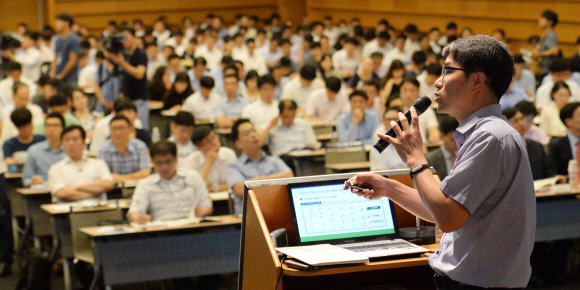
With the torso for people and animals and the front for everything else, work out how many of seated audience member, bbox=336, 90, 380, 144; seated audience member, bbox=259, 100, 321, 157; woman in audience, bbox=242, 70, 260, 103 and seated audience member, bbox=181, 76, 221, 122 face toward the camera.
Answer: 4

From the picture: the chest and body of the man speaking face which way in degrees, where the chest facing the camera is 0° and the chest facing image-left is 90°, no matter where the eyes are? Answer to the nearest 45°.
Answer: approximately 90°

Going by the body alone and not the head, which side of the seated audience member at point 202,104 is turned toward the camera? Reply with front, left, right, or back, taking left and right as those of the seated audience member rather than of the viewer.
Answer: front

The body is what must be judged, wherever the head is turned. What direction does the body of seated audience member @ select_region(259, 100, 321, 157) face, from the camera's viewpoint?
toward the camera

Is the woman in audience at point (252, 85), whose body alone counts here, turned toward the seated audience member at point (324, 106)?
no

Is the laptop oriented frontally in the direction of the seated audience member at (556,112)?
no

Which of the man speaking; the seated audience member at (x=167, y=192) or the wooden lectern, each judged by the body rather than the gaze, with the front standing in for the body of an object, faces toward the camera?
the seated audience member

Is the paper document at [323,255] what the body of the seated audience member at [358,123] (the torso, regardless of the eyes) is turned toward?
yes

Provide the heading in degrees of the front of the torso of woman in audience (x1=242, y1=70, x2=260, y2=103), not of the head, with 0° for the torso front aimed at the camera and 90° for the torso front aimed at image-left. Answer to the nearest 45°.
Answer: approximately 0°

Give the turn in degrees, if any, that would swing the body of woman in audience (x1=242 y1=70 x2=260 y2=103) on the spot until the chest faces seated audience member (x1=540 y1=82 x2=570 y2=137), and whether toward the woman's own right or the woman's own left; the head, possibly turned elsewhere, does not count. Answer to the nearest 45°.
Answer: approximately 45° to the woman's own left

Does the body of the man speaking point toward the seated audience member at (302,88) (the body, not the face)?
no

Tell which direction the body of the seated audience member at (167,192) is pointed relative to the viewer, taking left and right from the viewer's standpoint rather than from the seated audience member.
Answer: facing the viewer

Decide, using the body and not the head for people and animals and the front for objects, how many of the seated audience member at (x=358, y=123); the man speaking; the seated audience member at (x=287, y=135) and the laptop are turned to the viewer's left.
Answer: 1

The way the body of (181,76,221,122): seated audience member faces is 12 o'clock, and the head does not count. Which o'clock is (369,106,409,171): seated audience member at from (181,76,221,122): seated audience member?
(369,106,409,171): seated audience member is roughly at 11 o'clock from (181,76,221,122): seated audience member.

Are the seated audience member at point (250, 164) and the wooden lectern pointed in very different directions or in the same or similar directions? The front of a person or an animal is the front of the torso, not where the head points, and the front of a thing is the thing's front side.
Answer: very different directions

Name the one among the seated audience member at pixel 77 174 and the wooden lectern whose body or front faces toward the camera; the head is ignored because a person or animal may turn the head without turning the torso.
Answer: the seated audience member

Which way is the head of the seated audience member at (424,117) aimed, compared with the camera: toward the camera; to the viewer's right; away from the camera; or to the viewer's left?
toward the camera

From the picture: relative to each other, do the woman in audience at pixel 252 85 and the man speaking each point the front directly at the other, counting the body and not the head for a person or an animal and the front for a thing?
no

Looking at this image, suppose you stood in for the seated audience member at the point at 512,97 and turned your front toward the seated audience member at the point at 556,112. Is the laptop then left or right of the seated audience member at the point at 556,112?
right
